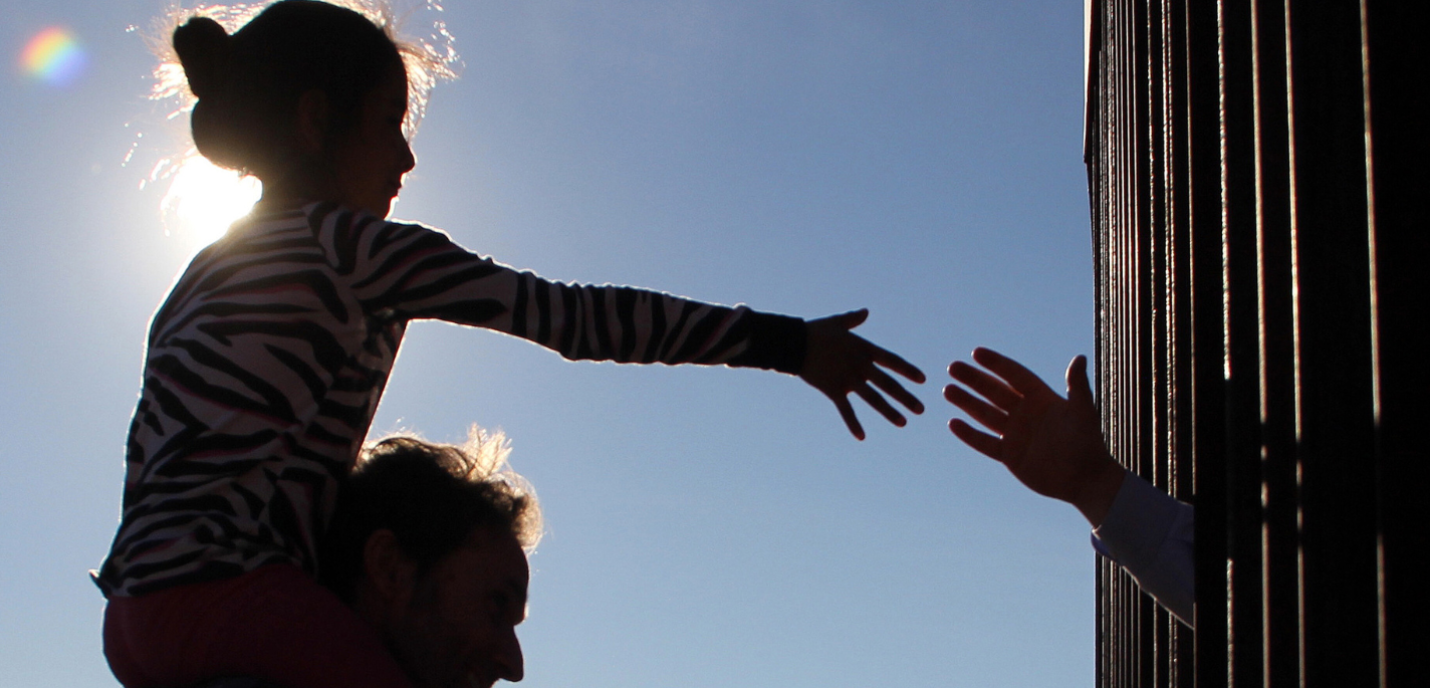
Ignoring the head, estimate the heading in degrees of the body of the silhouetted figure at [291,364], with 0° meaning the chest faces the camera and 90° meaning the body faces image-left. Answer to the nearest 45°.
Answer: approximately 225°
